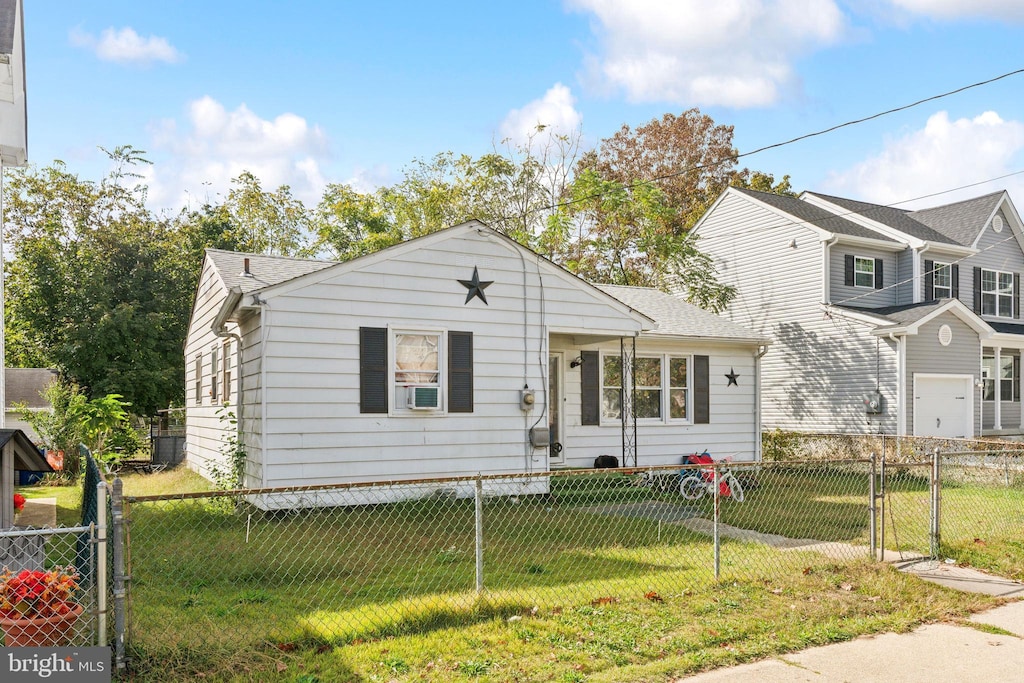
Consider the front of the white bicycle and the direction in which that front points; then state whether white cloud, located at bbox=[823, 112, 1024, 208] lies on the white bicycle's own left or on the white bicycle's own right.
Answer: on the white bicycle's own left

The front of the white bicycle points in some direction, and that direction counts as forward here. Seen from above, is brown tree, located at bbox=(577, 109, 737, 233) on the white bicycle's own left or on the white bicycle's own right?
on the white bicycle's own left

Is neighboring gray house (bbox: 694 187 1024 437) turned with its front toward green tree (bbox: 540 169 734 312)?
no

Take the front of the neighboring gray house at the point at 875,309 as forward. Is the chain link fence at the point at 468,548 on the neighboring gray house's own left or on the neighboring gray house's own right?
on the neighboring gray house's own right

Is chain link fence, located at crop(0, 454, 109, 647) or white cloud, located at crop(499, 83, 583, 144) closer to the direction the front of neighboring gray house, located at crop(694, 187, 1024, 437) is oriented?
the chain link fence

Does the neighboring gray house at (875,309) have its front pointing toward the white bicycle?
no

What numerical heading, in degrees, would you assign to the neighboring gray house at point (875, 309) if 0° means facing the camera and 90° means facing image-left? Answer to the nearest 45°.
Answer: approximately 315°
